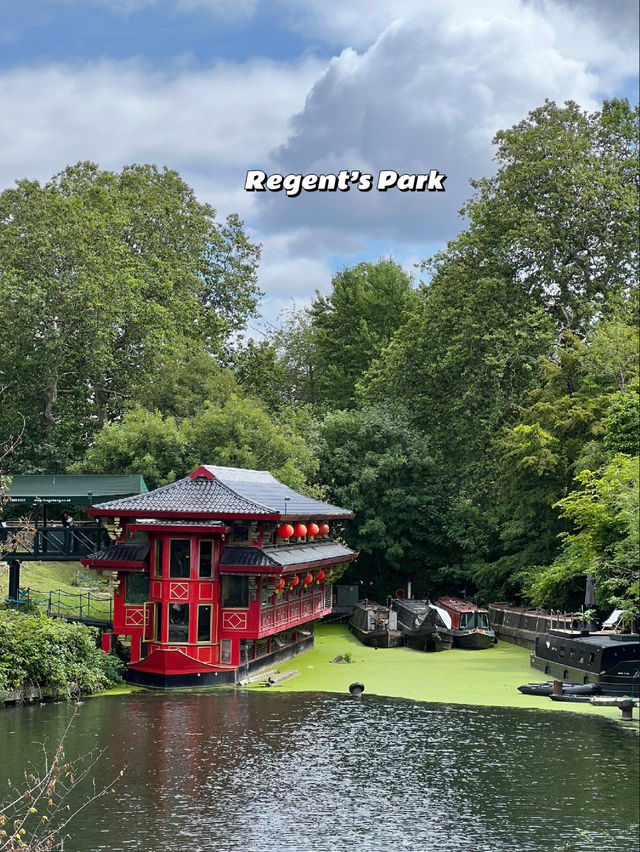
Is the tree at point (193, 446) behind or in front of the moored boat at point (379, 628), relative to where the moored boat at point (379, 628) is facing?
behind

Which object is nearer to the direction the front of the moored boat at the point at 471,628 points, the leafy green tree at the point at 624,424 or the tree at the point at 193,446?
the leafy green tree

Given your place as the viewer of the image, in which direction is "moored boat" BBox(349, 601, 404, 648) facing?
facing the viewer and to the right of the viewer

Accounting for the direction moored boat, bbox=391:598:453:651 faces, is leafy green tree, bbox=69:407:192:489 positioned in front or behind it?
behind

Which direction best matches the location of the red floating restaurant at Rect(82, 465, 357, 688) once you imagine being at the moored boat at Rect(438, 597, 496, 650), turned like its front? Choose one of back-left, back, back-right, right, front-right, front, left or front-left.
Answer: right

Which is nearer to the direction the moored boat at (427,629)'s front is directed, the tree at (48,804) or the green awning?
the tree

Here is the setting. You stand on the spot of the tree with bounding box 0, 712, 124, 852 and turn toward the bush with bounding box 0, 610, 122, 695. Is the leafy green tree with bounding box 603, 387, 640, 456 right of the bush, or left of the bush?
right

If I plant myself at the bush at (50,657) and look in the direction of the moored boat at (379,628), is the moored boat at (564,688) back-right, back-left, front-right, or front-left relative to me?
front-right

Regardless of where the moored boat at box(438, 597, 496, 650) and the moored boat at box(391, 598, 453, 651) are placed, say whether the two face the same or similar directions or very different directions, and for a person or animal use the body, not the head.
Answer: same or similar directions

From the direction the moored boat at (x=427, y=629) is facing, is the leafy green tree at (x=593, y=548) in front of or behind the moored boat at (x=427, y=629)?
in front

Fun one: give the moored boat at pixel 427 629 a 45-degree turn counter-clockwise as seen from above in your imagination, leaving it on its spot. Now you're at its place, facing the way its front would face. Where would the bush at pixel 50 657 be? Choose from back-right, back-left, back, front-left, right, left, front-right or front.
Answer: back-right

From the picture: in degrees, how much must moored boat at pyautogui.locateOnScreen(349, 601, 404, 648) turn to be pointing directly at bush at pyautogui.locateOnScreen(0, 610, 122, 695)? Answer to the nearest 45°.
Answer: approximately 90° to its right

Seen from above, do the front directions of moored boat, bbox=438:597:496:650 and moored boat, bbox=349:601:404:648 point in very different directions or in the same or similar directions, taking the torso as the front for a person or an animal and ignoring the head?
same or similar directions

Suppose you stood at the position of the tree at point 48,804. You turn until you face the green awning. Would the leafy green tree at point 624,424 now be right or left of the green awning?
right

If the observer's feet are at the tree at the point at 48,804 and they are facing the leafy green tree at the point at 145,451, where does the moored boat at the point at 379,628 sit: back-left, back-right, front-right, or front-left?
front-right
